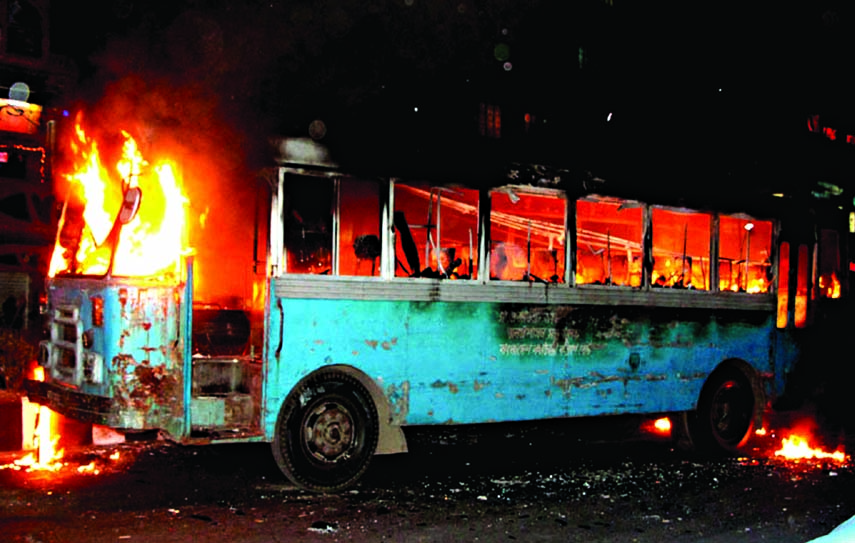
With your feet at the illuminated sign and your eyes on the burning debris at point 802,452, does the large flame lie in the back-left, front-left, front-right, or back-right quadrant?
front-right

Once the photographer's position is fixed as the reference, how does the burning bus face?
facing the viewer and to the left of the viewer

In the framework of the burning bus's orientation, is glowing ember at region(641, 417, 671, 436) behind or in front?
behind

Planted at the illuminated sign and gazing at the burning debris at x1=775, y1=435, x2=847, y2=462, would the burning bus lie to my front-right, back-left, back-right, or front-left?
front-right

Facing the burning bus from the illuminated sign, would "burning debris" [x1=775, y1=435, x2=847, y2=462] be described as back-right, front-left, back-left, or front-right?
front-left

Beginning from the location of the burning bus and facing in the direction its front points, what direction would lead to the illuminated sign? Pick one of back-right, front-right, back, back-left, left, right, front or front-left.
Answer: right

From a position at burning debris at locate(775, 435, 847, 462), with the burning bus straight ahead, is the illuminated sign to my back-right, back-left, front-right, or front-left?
front-right

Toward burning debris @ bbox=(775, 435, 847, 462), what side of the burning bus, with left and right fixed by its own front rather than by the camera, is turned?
back
